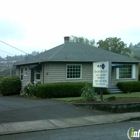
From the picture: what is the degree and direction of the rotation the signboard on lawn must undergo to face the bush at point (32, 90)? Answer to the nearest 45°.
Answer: approximately 135° to its right

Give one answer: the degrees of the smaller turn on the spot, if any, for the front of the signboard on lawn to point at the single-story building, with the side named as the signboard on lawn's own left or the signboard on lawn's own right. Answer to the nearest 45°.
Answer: approximately 180°

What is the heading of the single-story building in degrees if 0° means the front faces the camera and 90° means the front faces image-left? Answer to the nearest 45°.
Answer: approximately 0°

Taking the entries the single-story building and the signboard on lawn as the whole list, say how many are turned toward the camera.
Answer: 2

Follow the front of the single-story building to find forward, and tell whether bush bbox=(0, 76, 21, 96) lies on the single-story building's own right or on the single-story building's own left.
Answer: on the single-story building's own right

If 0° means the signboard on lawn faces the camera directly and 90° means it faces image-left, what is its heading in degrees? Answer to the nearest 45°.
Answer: approximately 0°

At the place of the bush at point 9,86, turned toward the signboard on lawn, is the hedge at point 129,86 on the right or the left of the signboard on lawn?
left

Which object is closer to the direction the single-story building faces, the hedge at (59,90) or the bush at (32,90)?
the hedge

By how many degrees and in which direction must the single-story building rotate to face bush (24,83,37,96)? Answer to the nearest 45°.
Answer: approximately 45° to its right
